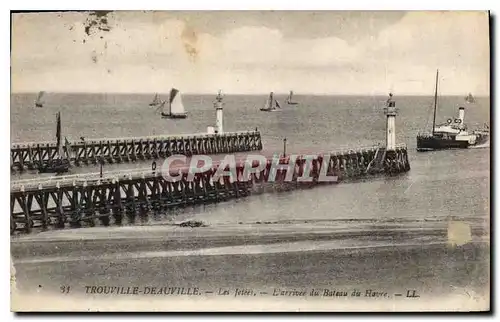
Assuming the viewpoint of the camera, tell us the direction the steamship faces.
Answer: facing to the left of the viewer

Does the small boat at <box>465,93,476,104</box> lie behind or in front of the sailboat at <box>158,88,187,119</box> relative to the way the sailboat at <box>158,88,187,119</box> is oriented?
behind

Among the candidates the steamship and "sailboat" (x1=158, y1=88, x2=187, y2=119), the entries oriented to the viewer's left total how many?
2

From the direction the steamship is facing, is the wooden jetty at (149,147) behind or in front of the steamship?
in front

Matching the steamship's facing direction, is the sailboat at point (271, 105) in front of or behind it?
in front

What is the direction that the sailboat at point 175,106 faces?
to the viewer's left

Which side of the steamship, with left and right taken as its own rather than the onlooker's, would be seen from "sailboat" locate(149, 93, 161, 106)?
right

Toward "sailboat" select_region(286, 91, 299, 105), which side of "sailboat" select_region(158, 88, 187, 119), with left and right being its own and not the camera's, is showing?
back
